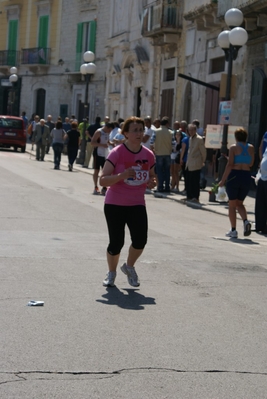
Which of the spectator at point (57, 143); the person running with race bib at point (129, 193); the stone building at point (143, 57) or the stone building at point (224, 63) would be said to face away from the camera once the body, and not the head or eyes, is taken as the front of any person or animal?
the spectator

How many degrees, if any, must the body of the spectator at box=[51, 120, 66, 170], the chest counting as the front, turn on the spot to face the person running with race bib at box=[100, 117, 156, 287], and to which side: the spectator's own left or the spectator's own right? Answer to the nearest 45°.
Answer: approximately 180°

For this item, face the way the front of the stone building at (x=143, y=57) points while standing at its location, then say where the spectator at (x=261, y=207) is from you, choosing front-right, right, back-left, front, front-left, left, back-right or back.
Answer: front-left

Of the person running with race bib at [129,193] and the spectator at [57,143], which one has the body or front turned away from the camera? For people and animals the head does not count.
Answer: the spectator

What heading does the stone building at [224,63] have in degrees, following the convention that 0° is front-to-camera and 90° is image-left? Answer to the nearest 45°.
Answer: approximately 45°

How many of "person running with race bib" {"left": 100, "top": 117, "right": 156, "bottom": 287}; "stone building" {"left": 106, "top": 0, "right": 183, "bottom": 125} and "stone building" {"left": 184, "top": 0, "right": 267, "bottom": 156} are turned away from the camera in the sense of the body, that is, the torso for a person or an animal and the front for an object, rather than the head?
0

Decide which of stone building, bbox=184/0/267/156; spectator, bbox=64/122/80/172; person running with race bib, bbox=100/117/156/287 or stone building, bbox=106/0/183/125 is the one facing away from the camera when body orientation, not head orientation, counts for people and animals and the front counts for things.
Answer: the spectator

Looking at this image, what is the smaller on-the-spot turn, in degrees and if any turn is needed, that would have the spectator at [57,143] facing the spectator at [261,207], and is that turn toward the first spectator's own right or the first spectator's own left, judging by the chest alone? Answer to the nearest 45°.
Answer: approximately 180°

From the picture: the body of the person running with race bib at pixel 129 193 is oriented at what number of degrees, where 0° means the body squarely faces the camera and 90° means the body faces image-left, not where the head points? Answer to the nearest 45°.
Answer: approximately 315°

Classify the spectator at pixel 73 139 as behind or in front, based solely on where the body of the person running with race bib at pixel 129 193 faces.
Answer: behind

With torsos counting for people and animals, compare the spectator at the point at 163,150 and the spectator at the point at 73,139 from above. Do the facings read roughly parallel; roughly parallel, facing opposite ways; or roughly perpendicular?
roughly parallel

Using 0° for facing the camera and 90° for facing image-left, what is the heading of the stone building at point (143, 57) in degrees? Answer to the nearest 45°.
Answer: approximately 45°

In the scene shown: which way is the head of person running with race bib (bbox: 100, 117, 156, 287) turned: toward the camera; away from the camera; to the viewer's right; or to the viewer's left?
toward the camera

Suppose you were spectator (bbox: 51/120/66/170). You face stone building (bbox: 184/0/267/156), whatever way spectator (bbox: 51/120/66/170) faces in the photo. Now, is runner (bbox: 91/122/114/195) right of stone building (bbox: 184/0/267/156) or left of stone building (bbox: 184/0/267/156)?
right
